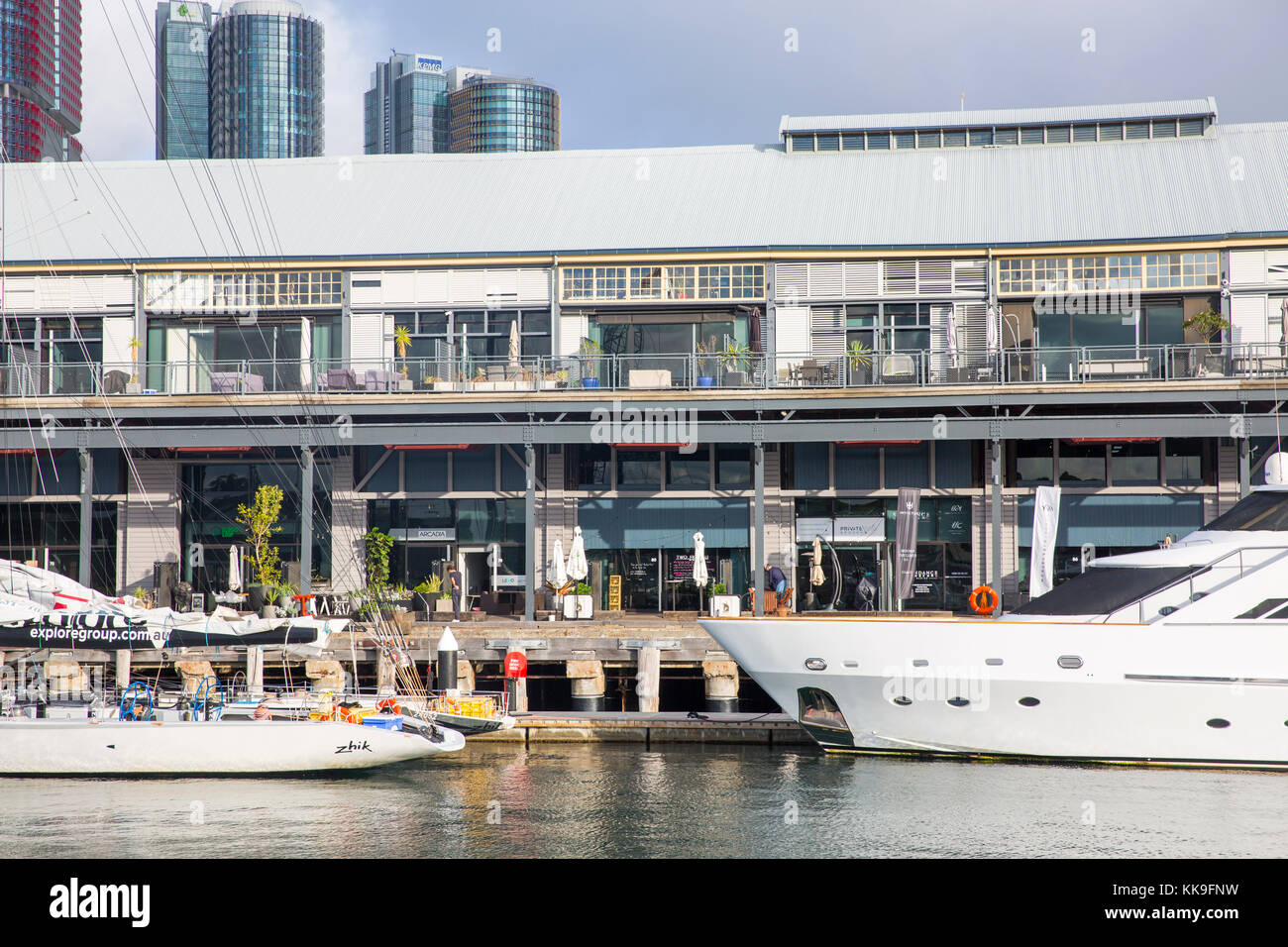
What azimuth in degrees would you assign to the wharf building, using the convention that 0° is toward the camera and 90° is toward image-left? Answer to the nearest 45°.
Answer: approximately 0°

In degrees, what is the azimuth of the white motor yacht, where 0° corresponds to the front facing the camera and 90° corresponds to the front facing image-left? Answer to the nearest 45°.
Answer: approximately 90°

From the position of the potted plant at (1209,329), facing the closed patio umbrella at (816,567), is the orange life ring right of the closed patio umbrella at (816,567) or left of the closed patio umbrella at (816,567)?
left

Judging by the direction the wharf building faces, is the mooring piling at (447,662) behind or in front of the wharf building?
in front

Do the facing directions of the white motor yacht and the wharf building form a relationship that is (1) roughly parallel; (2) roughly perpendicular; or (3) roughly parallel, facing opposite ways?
roughly perpendicular

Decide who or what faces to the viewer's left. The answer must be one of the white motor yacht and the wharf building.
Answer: the white motor yacht

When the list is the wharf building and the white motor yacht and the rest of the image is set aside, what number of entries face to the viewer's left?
1

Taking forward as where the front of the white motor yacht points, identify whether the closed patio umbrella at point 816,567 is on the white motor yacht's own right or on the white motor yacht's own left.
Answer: on the white motor yacht's own right

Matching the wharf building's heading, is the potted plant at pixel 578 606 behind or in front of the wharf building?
in front

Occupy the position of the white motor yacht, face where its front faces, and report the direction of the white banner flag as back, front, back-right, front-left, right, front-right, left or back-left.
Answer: right
